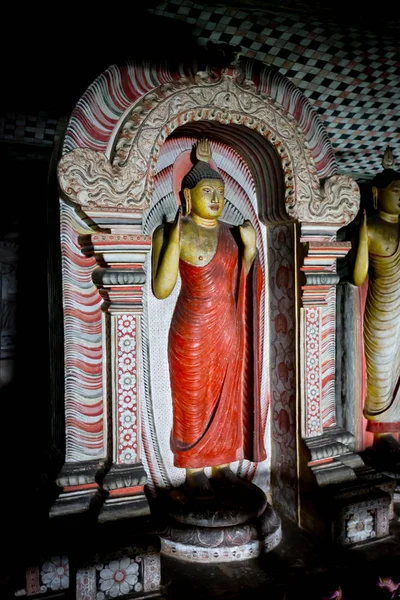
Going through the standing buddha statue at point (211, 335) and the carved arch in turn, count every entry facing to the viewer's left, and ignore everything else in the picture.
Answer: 0

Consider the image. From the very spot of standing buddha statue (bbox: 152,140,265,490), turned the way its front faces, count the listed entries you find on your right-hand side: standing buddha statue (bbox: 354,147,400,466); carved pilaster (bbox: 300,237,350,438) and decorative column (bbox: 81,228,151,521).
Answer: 1

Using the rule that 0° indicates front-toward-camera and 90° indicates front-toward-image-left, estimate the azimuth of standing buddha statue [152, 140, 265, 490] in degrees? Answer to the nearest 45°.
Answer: approximately 315°

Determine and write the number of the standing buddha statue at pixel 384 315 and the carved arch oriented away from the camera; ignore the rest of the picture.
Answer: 0

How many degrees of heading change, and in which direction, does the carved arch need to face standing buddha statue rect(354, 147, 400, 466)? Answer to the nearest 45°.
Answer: approximately 90° to its left

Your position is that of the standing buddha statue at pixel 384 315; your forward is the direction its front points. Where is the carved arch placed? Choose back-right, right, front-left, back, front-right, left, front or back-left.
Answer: right

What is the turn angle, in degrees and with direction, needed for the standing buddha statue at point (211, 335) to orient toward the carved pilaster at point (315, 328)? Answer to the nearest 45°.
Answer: approximately 45° to its left

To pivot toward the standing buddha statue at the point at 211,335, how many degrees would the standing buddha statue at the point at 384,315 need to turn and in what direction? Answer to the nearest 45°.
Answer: approximately 90° to its right

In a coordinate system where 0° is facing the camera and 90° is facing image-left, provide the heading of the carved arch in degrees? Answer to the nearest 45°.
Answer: approximately 315°

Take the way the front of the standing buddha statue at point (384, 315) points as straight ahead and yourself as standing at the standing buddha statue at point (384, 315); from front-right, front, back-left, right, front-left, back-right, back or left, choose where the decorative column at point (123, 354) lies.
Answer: right
